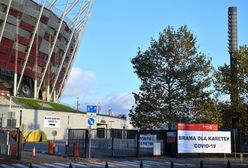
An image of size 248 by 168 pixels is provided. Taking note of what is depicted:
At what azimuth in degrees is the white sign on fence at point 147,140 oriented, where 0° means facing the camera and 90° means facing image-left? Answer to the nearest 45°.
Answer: approximately 0°

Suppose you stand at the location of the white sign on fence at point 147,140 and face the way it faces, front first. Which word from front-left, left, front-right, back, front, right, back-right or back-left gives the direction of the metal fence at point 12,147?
front-right

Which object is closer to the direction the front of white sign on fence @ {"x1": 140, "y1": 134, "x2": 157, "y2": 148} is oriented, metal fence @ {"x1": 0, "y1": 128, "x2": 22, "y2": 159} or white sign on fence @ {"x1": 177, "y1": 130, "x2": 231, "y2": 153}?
the metal fence

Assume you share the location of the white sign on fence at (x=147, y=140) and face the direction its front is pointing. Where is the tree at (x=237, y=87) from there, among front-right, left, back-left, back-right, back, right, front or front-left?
back-left

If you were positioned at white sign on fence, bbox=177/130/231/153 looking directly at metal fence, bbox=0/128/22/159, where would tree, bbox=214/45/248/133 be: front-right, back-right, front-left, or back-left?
back-right

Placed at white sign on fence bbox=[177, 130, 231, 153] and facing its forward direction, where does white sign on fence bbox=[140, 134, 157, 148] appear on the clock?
white sign on fence bbox=[140, 134, 157, 148] is roughly at 2 o'clock from white sign on fence bbox=[177, 130, 231, 153].

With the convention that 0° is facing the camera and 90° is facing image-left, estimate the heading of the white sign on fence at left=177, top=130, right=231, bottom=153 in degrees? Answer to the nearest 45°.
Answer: approximately 0°

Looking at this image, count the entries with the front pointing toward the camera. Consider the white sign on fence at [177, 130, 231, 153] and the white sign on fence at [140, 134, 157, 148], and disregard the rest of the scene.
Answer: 2

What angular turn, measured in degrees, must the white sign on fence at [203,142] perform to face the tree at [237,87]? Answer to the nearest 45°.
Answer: approximately 135° to its left
